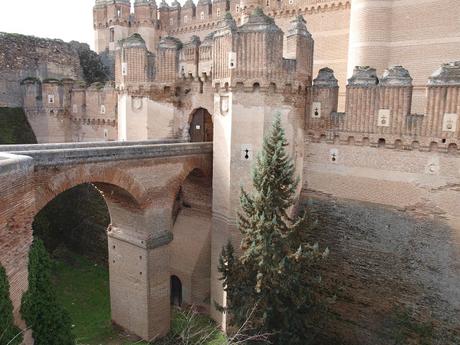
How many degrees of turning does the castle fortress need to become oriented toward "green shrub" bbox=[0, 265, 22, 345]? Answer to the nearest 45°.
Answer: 0° — it already faces it

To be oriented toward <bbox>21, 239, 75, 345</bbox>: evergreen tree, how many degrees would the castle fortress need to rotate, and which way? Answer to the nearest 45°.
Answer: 0° — it already faces it

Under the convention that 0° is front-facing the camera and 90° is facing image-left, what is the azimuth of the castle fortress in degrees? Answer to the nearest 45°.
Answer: approximately 45°
